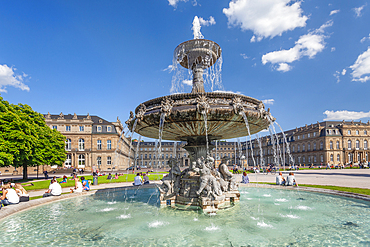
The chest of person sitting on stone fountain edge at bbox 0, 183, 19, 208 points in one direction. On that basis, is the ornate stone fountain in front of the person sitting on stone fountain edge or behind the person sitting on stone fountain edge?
behind
